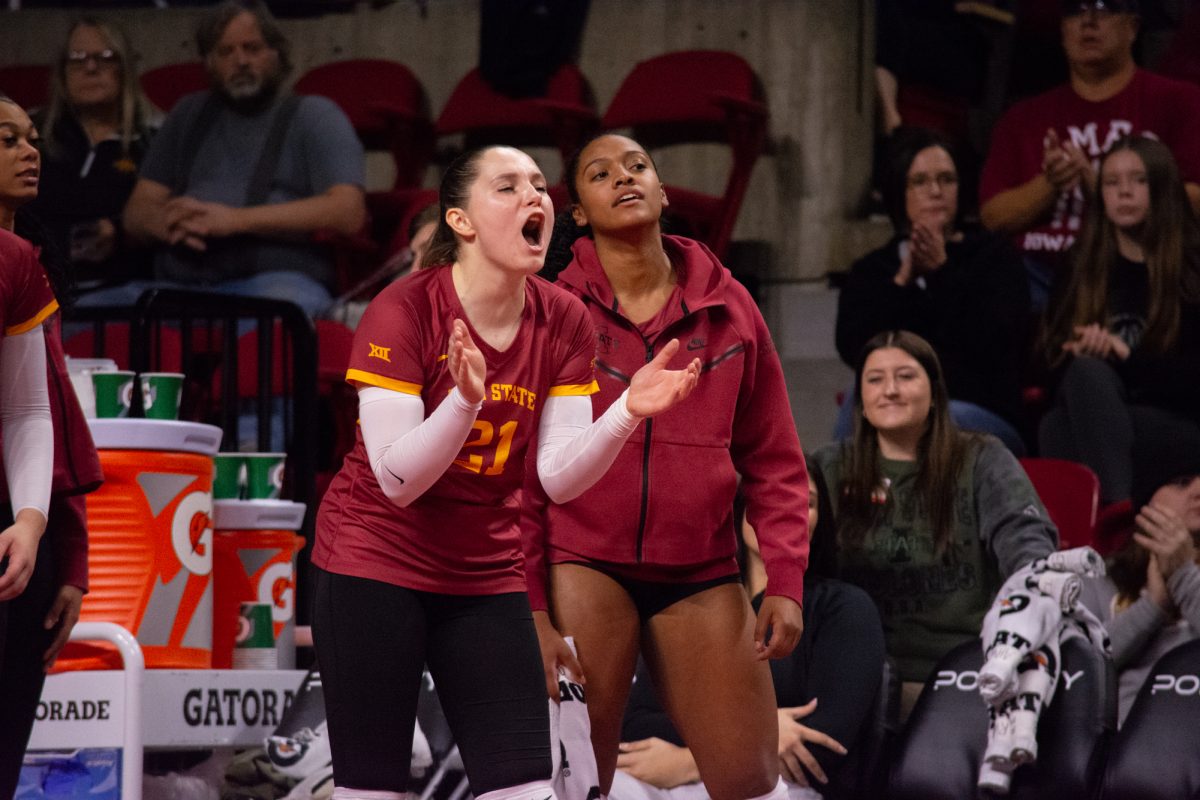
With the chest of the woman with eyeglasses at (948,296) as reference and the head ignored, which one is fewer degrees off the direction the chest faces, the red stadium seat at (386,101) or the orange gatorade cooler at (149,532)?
the orange gatorade cooler

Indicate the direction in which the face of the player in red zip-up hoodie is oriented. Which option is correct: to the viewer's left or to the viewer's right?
to the viewer's left

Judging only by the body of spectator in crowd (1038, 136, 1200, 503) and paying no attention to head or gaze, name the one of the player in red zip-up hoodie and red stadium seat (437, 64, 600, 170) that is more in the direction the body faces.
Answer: the player in red zip-up hoodie

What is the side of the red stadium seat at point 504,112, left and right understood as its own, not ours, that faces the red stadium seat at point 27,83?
right

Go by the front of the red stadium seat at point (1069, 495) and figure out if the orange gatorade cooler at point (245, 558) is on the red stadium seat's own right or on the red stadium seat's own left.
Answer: on the red stadium seat's own right

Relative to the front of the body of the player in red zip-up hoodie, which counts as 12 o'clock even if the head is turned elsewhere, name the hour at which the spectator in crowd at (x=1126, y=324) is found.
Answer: The spectator in crowd is roughly at 7 o'clock from the player in red zip-up hoodie.

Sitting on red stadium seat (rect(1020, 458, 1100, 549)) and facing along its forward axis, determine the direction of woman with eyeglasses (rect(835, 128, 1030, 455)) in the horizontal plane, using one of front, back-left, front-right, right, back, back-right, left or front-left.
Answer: back-right

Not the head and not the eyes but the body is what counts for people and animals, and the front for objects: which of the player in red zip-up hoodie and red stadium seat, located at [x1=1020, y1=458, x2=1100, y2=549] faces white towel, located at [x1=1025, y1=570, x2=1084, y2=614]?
the red stadium seat

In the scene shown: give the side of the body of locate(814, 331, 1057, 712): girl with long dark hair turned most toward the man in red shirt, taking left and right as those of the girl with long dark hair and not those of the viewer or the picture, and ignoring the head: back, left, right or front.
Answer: back
